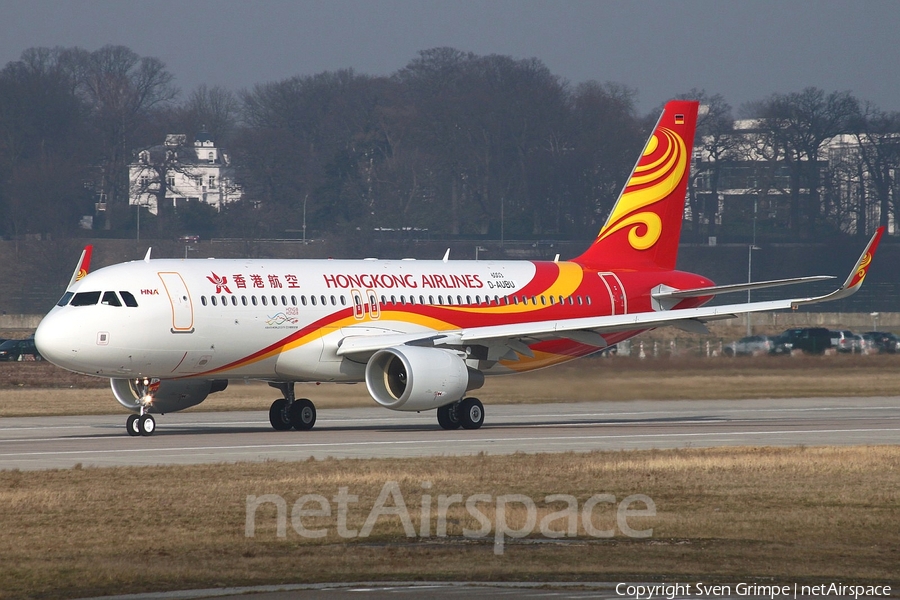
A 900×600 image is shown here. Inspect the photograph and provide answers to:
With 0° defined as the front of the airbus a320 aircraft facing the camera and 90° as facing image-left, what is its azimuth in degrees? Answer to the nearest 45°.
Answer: approximately 45°
